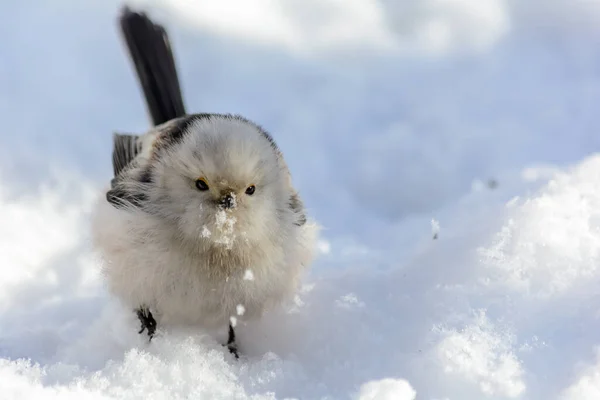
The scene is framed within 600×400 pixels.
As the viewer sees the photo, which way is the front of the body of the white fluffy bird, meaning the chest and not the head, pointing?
toward the camera
